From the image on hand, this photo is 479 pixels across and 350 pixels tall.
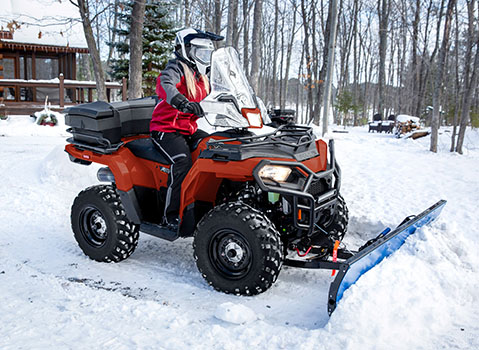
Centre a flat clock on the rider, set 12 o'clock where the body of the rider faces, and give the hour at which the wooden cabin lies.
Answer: The wooden cabin is roughly at 7 o'clock from the rider.

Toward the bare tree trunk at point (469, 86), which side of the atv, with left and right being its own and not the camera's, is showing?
left

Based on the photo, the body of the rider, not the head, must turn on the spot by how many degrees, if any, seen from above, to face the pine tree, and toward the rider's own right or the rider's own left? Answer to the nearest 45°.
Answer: approximately 135° to the rider's own left

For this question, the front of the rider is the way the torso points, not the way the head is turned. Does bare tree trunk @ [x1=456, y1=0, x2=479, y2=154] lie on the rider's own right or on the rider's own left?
on the rider's own left

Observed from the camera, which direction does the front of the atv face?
facing the viewer and to the right of the viewer

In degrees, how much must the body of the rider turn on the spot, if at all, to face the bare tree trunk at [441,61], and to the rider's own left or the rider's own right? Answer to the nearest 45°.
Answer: approximately 90° to the rider's own left

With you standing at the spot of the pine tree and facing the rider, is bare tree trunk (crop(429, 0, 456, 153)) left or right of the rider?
left

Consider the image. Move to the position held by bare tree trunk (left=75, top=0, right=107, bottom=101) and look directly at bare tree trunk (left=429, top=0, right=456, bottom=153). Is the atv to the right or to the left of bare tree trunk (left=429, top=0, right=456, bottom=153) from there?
right

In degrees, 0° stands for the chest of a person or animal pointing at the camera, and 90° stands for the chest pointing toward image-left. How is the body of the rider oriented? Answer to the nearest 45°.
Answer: approximately 315°

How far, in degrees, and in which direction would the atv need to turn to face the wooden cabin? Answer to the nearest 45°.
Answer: approximately 180°
